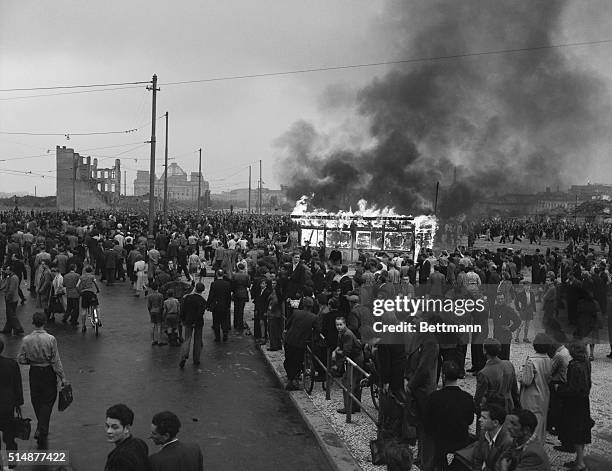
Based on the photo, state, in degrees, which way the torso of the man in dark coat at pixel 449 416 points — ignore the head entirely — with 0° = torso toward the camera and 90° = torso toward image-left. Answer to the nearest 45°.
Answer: approximately 180°

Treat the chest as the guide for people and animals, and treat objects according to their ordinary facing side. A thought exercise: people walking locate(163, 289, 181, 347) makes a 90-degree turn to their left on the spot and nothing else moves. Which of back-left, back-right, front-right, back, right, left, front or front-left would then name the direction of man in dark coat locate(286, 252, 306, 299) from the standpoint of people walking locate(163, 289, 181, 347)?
back

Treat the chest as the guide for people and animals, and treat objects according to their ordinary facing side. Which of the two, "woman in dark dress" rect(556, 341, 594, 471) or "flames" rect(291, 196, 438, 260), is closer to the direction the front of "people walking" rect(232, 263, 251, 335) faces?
the flames

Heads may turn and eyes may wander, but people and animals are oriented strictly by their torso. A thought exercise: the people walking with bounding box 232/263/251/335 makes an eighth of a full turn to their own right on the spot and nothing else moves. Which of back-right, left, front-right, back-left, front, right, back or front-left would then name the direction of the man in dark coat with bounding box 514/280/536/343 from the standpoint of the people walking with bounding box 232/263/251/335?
front-right

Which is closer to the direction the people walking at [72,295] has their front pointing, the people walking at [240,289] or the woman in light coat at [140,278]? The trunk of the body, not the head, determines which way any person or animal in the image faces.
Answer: the woman in light coat

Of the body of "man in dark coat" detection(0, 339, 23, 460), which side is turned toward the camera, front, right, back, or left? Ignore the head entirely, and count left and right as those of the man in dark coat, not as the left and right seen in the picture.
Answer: back
